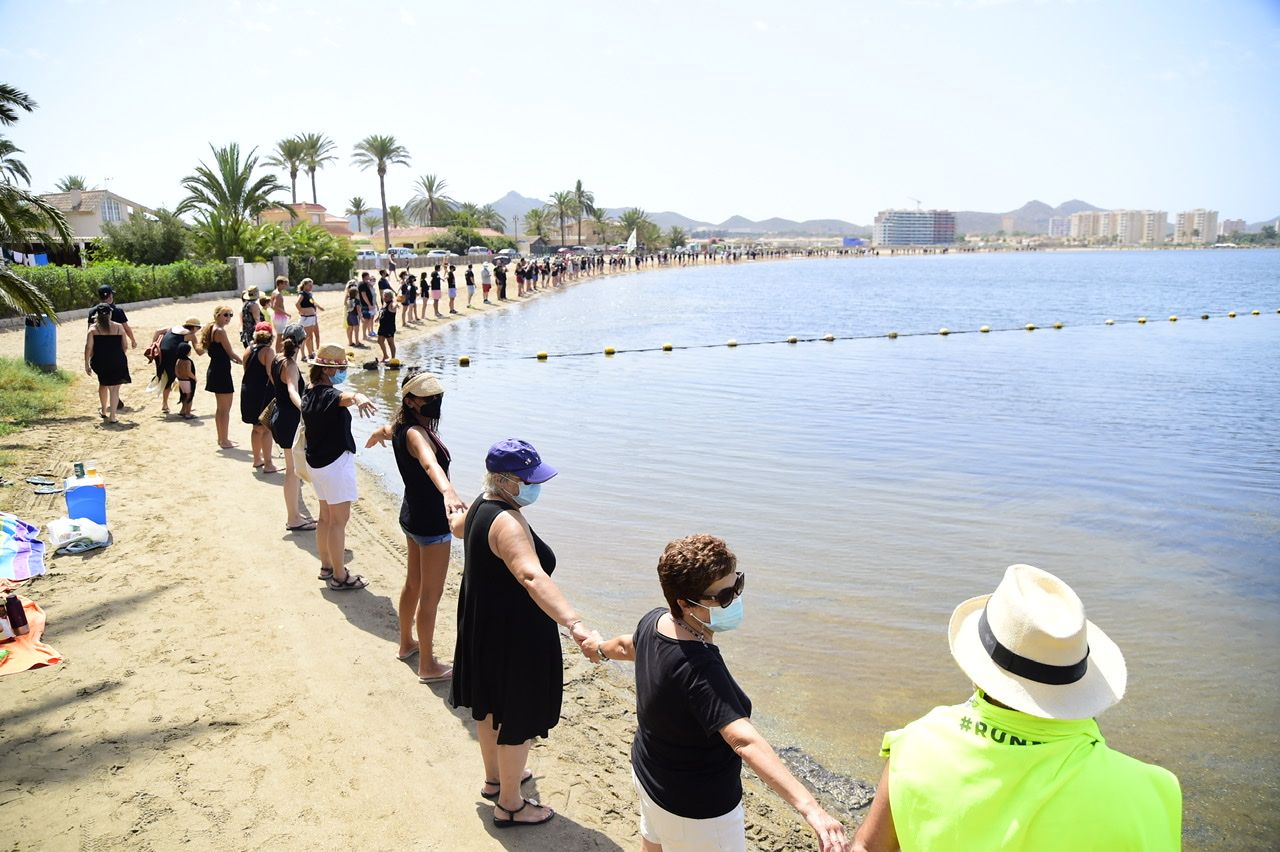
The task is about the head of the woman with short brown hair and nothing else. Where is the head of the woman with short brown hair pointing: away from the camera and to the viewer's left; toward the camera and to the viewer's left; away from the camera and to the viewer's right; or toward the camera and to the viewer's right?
toward the camera and to the viewer's right

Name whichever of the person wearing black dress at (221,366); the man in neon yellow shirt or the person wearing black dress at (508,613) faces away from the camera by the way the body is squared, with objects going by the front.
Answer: the man in neon yellow shirt

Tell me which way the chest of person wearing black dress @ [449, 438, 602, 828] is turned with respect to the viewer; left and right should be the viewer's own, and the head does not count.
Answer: facing to the right of the viewer

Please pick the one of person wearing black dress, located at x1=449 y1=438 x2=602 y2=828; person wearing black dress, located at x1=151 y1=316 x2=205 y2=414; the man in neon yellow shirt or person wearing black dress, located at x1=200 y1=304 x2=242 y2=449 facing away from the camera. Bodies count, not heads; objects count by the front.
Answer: the man in neon yellow shirt

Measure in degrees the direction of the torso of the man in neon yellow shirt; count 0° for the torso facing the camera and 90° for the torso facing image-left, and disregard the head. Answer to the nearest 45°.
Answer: approximately 180°

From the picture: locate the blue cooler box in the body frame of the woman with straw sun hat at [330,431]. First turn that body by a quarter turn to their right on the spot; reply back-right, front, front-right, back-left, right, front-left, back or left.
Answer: back-right

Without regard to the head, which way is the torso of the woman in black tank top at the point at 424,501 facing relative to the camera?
to the viewer's right

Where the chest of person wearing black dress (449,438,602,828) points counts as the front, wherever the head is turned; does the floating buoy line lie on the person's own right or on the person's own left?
on the person's own left

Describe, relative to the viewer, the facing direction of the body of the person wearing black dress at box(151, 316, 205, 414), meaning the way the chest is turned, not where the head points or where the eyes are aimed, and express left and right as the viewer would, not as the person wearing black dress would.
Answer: facing to the right of the viewer
